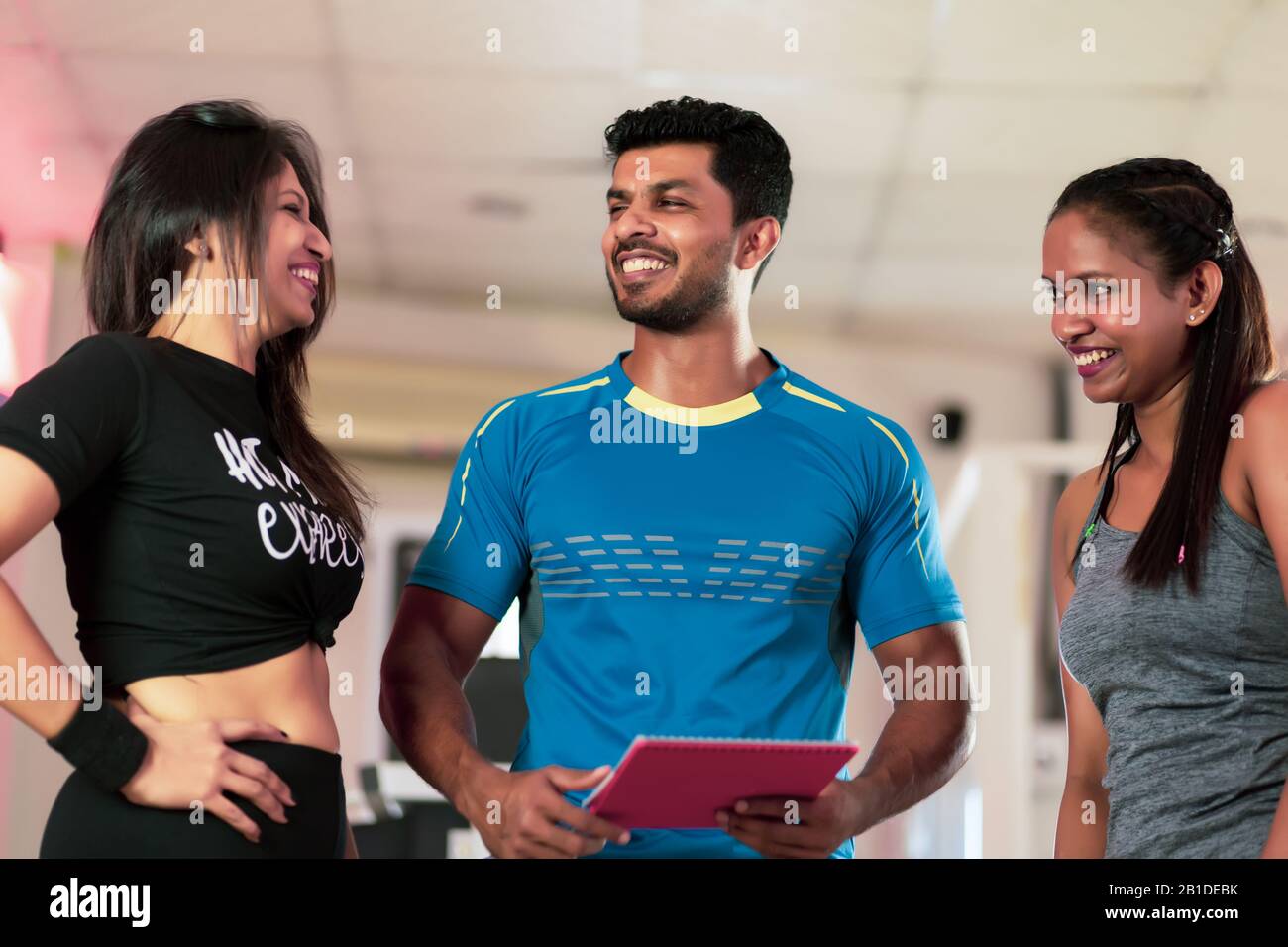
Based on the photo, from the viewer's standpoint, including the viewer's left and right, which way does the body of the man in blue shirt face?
facing the viewer

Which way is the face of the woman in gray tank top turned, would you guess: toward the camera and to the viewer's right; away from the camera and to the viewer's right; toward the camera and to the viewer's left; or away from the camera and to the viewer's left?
toward the camera and to the viewer's left

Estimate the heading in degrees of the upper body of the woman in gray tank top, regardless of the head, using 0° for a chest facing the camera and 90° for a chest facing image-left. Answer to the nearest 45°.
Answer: approximately 45°

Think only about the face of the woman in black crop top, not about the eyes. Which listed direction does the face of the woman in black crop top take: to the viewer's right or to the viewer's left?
to the viewer's right

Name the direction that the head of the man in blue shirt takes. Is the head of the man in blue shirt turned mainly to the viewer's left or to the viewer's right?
to the viewer's left

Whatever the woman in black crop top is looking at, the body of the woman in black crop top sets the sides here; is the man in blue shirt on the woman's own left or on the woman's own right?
on the woman's own left

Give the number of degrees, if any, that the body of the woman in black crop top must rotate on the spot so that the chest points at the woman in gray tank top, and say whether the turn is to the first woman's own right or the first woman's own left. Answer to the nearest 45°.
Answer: approximately 45° to the first woman's own left

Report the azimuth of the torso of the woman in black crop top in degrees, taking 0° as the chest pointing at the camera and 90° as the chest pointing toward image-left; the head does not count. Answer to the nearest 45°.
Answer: approximately 315°

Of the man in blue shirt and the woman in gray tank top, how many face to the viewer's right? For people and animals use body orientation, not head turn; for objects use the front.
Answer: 0
